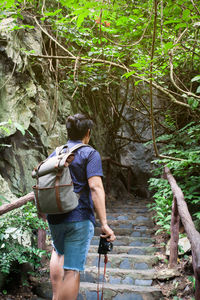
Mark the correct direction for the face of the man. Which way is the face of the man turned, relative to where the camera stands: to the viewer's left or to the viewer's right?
to the viewer's right

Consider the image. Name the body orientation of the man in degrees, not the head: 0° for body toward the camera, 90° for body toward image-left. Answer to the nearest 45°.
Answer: approximately 225°

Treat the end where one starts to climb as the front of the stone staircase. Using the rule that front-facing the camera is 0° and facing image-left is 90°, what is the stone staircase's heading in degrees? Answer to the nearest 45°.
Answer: approximately 0°
